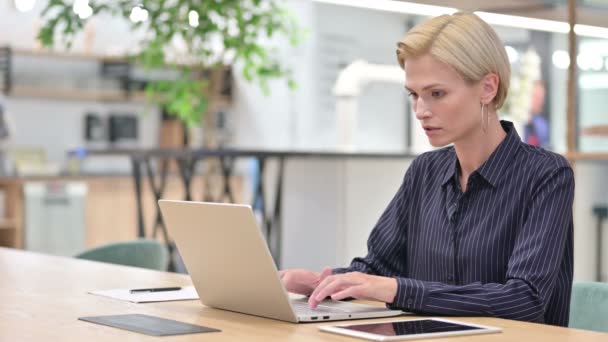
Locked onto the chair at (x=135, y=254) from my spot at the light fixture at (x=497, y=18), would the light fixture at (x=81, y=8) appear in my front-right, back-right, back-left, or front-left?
front-right

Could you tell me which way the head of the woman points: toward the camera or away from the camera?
toward the camera

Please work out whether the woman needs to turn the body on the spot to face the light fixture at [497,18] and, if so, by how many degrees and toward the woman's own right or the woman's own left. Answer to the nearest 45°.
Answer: approximately 135° to the woman's own right

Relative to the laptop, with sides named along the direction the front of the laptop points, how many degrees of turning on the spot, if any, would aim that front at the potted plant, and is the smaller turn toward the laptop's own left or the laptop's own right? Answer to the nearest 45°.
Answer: approximately 45° to the laptop's own left

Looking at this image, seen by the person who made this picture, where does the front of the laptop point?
facing away from the viewer and to the right of the viewer

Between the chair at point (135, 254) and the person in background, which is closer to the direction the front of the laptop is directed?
the person in background

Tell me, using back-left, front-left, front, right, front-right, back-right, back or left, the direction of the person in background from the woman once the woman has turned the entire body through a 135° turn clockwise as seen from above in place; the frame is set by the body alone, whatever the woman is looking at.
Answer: front

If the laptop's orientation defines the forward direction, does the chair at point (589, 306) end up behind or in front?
in front

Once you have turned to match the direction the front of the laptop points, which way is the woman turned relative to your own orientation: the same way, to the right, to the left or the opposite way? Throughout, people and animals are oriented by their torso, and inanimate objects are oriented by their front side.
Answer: the opposite way

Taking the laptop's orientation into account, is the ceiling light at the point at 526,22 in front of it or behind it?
in front

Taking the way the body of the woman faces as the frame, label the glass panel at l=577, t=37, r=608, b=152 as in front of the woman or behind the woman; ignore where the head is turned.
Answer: behind

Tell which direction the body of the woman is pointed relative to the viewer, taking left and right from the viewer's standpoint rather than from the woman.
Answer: facing the viewer and to the left of the viewer
